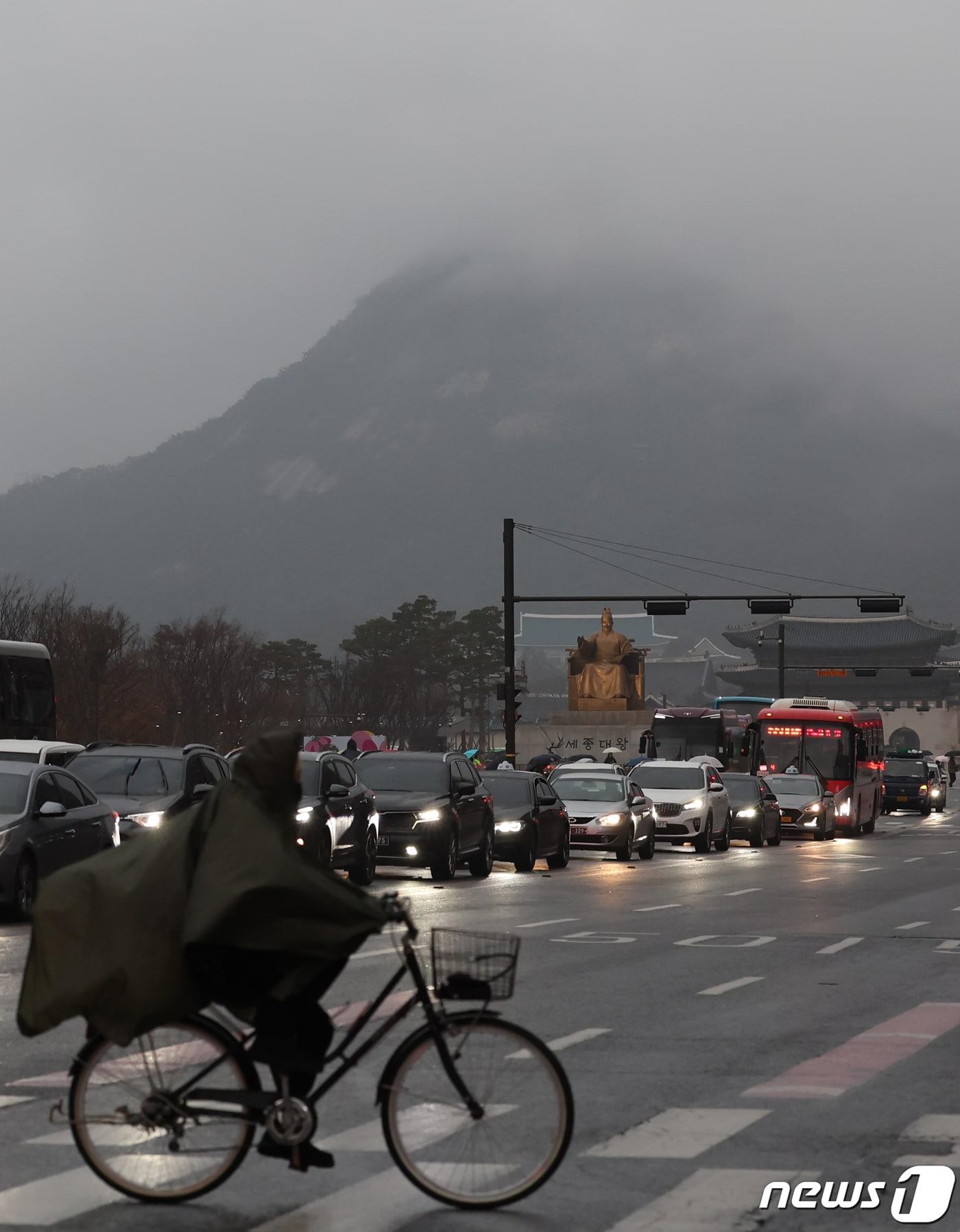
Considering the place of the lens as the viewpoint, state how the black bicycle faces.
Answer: facing to the right of the viewer

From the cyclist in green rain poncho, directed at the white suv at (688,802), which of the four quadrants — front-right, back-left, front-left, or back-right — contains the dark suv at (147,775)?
front-left

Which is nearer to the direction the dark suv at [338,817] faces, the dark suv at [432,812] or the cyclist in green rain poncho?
the cyclist in green rain poncho

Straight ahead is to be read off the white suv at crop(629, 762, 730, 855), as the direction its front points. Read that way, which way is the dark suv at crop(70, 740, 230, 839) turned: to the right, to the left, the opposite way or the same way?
the same way

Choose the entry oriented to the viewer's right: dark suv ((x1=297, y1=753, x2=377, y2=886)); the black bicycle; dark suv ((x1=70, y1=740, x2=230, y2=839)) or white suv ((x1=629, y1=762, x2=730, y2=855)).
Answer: the black bicycle

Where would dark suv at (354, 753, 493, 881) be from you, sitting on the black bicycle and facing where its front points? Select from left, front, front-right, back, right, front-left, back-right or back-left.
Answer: left

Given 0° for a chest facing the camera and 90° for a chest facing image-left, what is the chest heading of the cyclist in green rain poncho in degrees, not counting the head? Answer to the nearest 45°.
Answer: approximately 270°

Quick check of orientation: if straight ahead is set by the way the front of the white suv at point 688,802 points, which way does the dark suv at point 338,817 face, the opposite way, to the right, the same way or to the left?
the same way

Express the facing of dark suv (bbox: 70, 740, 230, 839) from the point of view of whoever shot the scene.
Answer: facing the viewer and to the left of the viewer

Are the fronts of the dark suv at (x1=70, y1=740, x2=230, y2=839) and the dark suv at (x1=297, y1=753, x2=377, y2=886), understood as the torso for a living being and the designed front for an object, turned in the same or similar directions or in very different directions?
same or similar directions

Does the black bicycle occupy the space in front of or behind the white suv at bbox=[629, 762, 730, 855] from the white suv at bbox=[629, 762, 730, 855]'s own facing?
in front

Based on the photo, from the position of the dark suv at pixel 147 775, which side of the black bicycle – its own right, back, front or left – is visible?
left

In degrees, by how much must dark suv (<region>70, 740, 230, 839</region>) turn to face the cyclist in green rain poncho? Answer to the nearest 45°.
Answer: approximately 45° to its left
